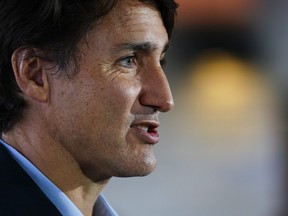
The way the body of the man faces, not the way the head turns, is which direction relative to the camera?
to the viewer's right

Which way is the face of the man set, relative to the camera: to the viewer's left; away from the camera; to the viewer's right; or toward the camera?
to the viewer's right
